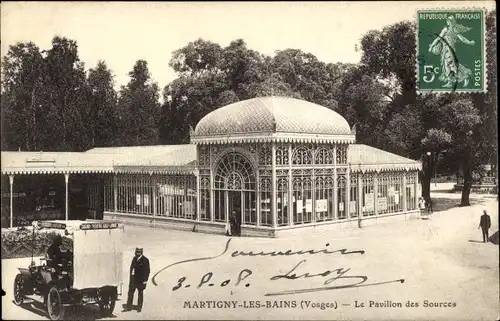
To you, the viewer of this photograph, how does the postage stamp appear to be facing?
facing the viewer
